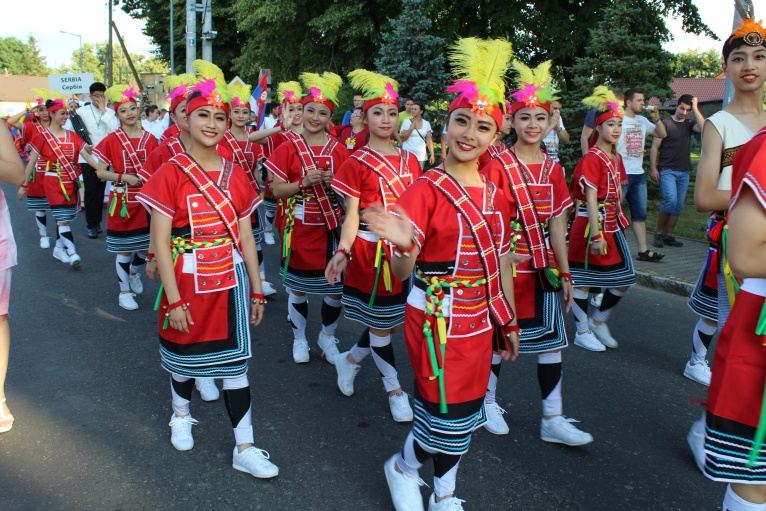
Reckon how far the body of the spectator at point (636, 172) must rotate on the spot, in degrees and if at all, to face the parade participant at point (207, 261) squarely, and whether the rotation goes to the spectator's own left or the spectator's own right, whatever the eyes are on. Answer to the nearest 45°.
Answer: approximately 45° to the spectator's own right

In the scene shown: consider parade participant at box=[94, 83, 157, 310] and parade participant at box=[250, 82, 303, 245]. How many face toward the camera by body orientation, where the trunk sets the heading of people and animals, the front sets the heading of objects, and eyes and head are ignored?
2

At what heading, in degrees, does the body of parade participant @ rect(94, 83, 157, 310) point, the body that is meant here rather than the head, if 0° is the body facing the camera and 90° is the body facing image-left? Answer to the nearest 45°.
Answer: approximately 0°

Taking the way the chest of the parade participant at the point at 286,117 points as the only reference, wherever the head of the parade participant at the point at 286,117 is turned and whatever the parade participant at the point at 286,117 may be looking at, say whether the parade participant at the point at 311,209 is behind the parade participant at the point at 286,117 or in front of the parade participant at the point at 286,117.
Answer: in front

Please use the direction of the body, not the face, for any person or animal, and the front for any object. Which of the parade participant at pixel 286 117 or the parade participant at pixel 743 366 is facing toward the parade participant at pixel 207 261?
the parade participant at pixel 286 117
